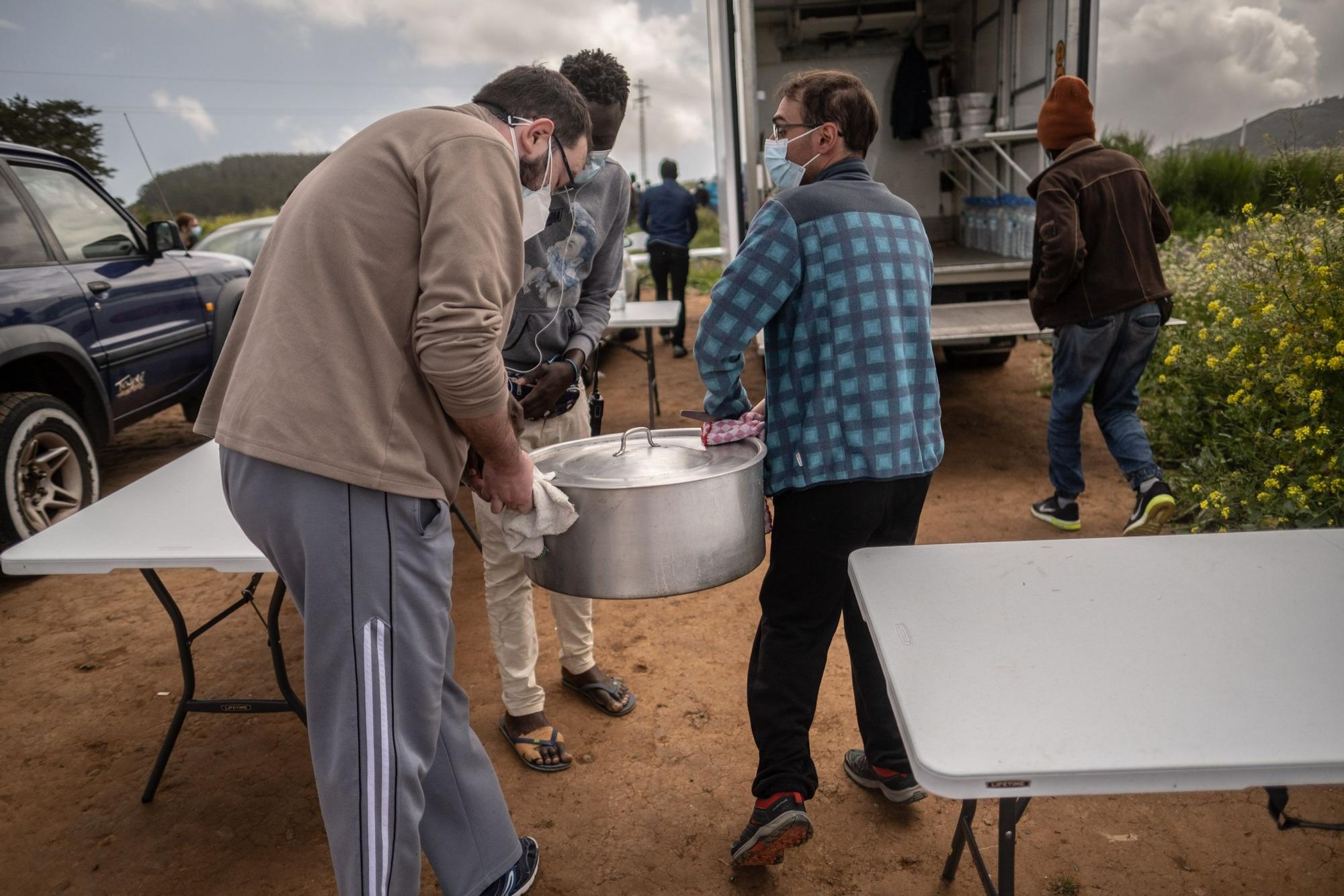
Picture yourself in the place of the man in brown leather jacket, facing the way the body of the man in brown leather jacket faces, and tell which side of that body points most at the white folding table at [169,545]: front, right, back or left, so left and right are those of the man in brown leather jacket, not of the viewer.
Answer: left

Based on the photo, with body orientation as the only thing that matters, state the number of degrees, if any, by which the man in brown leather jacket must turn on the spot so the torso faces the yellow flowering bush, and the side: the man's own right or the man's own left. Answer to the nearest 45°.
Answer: approximately 135° to the man's own right

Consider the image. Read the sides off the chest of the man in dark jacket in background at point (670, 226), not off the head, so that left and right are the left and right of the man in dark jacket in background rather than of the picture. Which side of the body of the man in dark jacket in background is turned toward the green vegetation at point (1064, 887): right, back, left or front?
back

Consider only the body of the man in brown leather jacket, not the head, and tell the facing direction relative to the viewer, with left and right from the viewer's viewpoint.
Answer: facing away from the viewer and to the left of the viewer

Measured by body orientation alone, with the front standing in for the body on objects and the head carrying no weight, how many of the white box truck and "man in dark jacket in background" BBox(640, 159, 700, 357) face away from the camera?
2

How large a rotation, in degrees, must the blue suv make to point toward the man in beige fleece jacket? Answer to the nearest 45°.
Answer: approximately 135° to its right

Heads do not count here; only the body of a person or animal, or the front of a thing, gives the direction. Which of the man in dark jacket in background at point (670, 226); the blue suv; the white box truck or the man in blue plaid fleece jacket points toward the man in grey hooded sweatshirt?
the man in blue plaid fleece jacket

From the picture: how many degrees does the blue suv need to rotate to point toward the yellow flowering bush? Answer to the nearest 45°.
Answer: approximately 90° to its right

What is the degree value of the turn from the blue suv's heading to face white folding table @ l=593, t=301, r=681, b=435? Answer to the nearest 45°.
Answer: approximately 45° to its right

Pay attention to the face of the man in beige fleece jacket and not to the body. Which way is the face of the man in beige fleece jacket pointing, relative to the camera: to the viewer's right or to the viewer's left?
to the viewer's right

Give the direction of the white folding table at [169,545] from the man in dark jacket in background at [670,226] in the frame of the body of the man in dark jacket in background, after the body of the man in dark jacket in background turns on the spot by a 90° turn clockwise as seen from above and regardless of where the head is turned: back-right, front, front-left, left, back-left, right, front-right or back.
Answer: right

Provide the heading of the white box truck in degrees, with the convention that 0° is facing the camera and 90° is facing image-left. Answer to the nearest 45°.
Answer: approximately 180°
